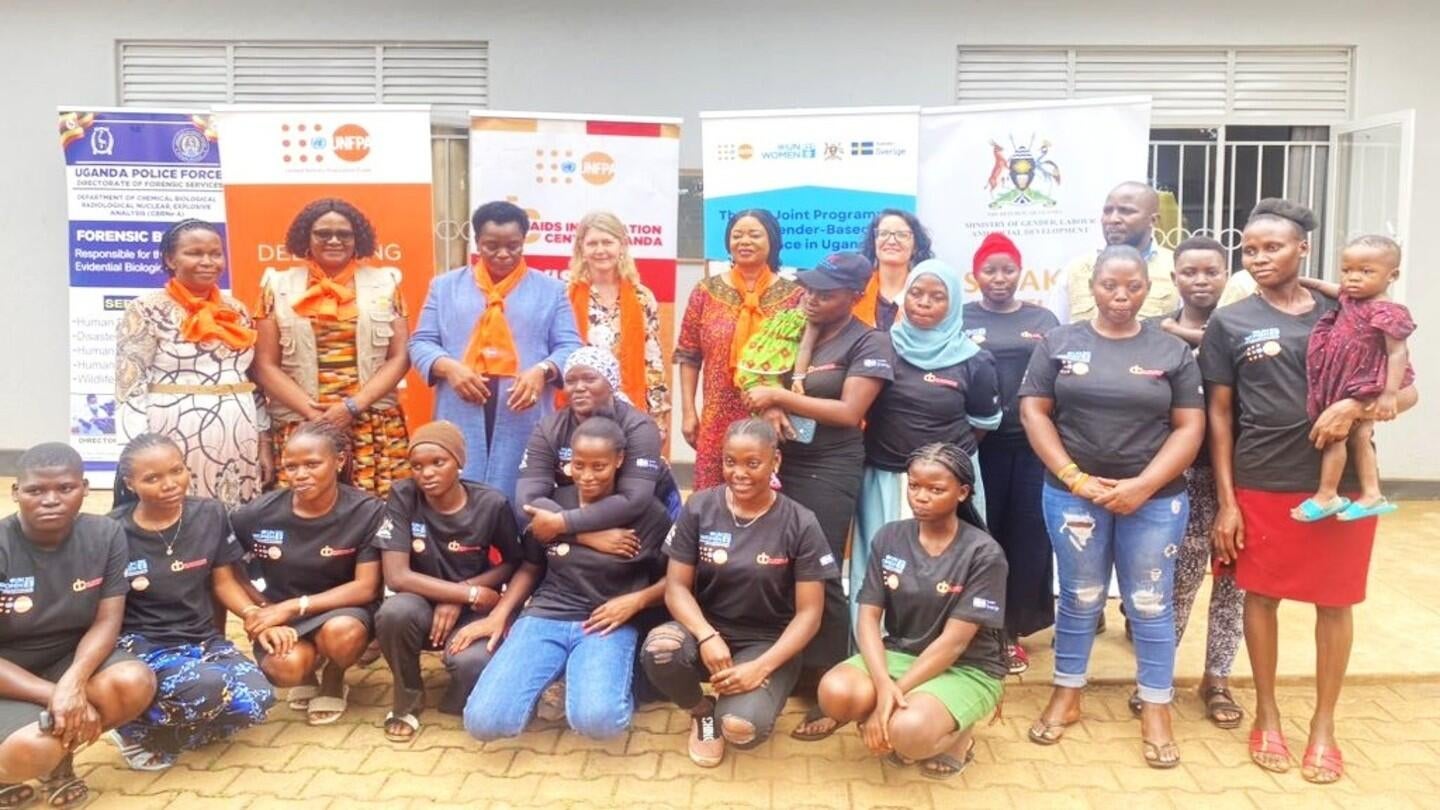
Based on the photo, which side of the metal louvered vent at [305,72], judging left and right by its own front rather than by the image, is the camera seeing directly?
front

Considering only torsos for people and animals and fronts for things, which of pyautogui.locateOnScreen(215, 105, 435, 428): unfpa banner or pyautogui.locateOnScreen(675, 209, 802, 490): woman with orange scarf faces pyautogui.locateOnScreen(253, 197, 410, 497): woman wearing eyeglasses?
the unfpa banner

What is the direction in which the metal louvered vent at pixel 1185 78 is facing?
toward the camera

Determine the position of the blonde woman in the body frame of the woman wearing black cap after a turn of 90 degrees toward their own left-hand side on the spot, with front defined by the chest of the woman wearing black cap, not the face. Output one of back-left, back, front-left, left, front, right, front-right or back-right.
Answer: back

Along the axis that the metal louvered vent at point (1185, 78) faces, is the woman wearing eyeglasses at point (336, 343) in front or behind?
in front

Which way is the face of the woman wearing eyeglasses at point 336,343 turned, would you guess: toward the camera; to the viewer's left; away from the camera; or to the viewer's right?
toward the camera

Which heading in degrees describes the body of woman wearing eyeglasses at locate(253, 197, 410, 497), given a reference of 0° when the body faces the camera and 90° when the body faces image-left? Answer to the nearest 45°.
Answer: approximately 0°

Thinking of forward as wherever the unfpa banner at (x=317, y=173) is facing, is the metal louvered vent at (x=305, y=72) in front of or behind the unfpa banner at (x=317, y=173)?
behind

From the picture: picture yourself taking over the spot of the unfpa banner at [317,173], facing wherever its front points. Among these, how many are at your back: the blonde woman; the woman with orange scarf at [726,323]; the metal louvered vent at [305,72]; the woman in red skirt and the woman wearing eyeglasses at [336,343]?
1

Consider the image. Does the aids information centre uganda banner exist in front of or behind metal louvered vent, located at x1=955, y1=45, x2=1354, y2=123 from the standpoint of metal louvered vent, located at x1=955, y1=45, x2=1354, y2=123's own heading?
in front

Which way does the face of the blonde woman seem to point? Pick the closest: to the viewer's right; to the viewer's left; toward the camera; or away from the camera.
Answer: toward the camera

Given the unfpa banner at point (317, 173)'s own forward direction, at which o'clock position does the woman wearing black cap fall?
The woman wearing black cap is roughly at 11 o'clock from the unfpa banner.

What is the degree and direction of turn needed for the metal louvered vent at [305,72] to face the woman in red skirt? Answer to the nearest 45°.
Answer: approximately 45° to its left

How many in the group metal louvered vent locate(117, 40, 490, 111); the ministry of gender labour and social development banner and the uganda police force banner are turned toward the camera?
3

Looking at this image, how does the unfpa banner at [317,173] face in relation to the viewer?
toward the camera

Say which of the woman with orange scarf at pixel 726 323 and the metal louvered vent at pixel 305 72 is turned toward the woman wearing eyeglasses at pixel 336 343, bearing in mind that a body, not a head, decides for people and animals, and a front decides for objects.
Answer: the metal louvered vent
